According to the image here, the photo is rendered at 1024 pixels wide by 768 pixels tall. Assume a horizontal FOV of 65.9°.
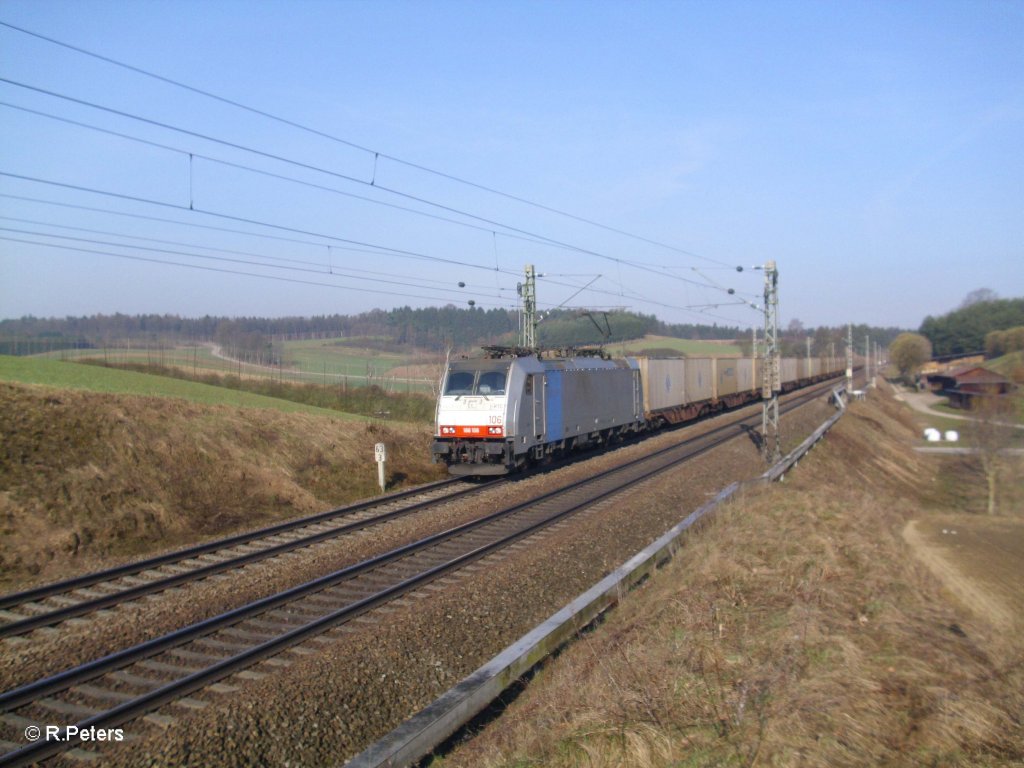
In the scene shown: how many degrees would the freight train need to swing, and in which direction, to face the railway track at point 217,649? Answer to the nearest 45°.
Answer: approximately 45° to its left

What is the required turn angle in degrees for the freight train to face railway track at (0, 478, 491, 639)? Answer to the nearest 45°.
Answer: approximately 45° to its left

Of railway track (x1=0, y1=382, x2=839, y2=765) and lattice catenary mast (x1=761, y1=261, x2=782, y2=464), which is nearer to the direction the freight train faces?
the railway track

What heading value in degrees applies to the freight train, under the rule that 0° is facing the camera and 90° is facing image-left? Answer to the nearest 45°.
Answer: approximately 45°
